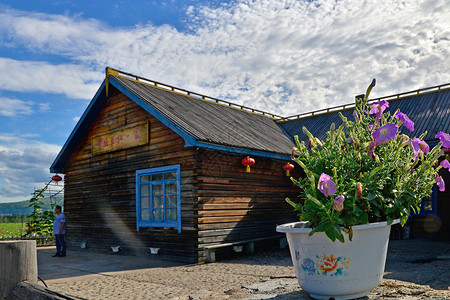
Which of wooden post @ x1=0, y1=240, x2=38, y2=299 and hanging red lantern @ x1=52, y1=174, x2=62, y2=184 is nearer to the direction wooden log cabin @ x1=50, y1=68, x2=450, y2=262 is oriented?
the wooden post

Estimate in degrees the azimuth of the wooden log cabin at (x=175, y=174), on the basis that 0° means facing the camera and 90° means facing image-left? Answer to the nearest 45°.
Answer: approximately 45°

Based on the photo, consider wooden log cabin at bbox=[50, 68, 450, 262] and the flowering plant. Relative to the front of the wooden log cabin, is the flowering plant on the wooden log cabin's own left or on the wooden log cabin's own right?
on the wooden log cabin's own left
